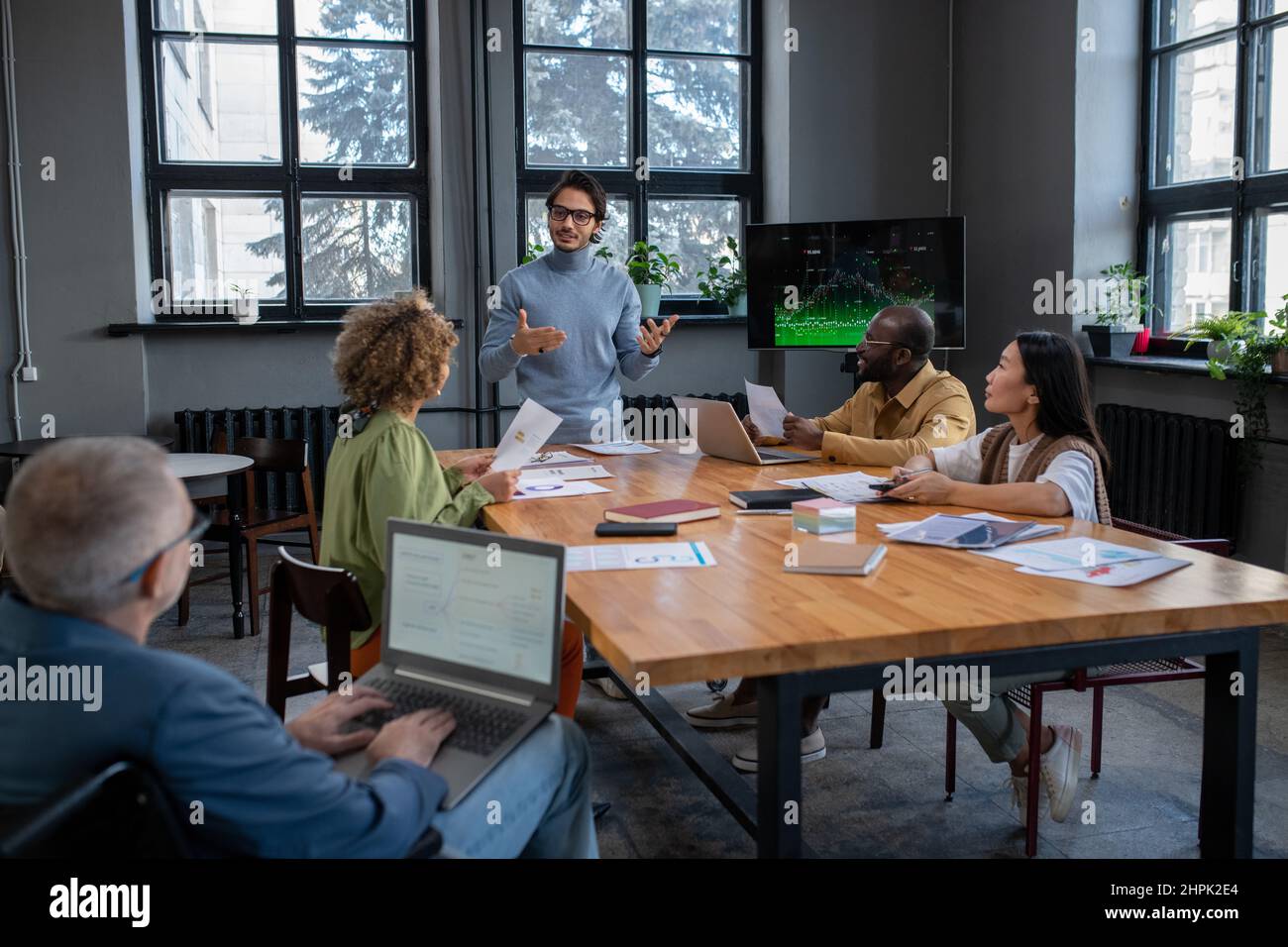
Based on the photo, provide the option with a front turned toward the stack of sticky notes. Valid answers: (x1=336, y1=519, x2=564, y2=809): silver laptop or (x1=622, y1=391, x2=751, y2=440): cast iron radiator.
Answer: the cast iron radiator

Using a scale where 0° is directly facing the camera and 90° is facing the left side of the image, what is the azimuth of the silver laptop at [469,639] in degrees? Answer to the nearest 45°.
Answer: approximately 45°

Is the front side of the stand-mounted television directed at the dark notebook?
yes

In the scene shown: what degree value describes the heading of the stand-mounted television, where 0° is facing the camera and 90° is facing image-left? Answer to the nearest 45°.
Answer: approximately 0°

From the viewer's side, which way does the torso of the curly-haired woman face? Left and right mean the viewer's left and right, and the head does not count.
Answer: facing away from the viewer and to the right of the viewer

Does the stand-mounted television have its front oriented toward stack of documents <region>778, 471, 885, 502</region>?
yes

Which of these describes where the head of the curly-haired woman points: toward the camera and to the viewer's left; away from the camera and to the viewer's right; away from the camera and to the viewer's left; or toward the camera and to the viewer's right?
away from the camera and to the viewer's right

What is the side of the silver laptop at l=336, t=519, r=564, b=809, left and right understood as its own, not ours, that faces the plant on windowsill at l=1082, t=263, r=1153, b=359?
back

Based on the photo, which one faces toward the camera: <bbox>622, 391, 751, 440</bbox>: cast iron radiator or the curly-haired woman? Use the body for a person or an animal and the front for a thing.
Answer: the cast iron radiator

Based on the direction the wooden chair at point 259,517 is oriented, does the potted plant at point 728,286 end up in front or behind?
behind

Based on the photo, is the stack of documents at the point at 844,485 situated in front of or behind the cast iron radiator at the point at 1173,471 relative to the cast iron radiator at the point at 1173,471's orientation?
in front

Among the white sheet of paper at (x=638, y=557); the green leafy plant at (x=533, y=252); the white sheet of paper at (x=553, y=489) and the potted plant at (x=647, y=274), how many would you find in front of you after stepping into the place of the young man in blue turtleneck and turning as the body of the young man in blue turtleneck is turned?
2

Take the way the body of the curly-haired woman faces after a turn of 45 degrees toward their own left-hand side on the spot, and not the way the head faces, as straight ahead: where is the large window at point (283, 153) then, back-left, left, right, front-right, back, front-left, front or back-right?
front

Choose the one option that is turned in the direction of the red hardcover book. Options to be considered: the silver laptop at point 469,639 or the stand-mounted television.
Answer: the stand-mounted television

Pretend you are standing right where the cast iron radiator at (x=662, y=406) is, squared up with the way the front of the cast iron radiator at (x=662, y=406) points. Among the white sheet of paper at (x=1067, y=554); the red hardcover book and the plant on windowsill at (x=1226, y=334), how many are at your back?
0

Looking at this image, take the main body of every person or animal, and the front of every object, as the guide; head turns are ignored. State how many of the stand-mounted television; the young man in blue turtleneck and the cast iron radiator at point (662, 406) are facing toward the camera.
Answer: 3

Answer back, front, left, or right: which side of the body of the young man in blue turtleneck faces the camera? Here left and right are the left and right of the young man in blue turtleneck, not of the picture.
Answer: front
